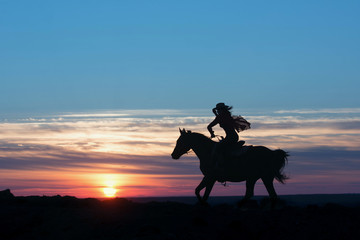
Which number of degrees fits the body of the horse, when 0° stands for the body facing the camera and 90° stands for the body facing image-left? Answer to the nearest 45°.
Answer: approximately 90°

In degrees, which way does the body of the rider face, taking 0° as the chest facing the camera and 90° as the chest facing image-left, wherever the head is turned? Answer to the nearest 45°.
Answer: approximately 90°
